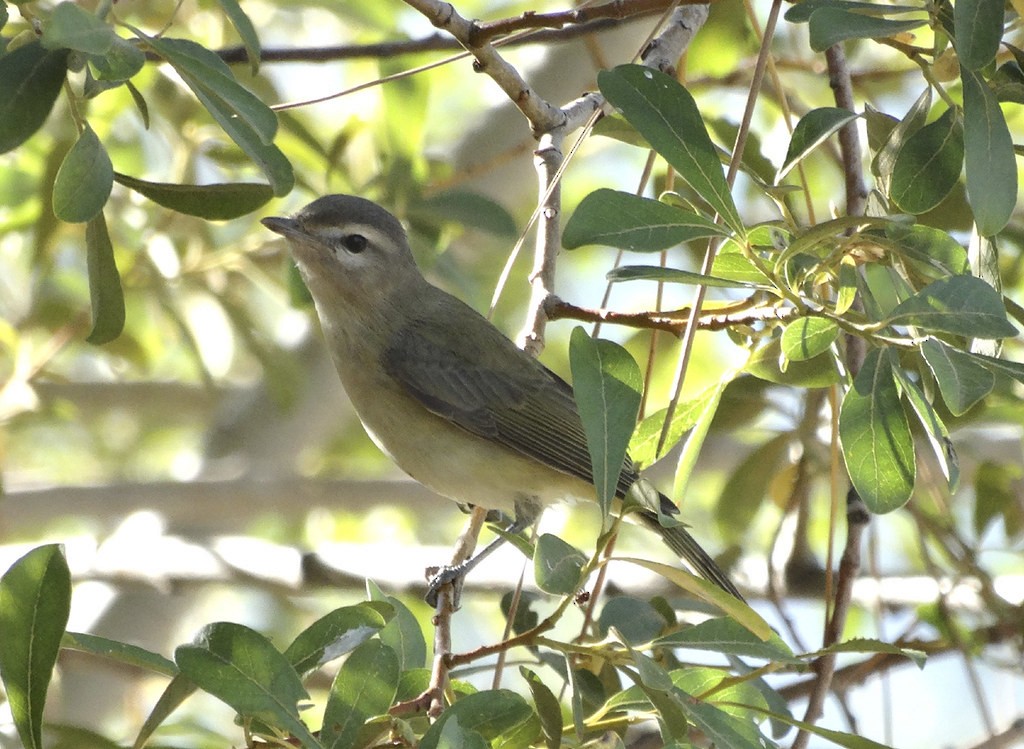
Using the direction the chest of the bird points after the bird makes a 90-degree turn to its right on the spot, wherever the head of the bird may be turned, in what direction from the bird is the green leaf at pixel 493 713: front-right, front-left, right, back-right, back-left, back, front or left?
back

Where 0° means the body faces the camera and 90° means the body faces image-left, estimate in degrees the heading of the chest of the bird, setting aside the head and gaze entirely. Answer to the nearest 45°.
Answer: approximately 90°

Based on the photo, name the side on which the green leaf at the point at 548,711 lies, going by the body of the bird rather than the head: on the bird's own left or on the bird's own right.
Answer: on the bird's own left

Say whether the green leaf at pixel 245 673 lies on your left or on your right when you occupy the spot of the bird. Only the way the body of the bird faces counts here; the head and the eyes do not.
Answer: on your left

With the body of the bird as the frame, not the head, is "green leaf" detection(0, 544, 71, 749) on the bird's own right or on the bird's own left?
on the bird's own left
